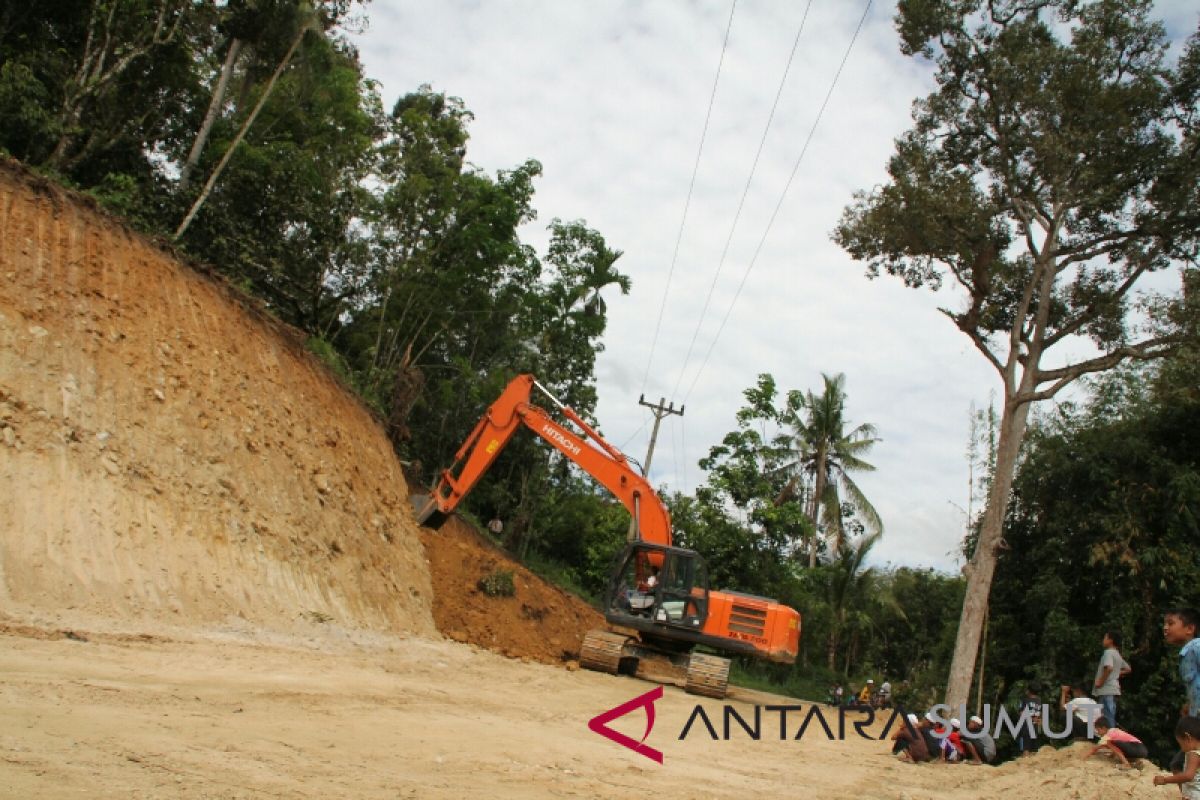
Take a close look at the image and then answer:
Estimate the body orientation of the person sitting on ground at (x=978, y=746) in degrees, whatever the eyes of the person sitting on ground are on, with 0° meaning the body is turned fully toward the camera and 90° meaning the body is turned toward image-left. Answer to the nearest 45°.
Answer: approximately 45°

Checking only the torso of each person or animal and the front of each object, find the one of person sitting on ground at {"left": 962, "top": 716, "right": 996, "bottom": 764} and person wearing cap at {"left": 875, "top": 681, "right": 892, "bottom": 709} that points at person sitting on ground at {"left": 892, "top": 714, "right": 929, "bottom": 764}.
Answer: person sitting on ground at {"left": 962, "top": 716, "right": 996, "bottom": 764}

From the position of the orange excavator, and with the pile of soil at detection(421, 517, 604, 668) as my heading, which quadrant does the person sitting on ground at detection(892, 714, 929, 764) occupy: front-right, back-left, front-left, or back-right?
back-left

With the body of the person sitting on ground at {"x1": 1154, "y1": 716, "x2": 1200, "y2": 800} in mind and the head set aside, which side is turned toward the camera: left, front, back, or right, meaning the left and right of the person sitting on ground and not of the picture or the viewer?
left

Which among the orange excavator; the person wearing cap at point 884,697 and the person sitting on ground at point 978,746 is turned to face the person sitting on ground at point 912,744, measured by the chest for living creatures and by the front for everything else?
the person sitting on ground at point 978,746

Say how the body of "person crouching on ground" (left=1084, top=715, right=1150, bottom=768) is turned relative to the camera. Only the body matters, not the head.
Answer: to the viewer's left

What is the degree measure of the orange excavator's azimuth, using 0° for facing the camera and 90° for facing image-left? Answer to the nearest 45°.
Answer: approximately 90°
